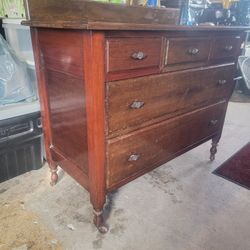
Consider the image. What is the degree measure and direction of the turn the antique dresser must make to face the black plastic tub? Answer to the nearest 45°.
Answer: approximately 135° to its right

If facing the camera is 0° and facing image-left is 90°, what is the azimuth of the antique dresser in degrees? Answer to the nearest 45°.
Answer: approximately 315°

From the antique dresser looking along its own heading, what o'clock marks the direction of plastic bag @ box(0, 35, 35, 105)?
The plastic bag is roughly at 5 o'clock from the antique dresser.

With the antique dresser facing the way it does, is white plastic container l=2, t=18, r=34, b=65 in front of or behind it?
behind
